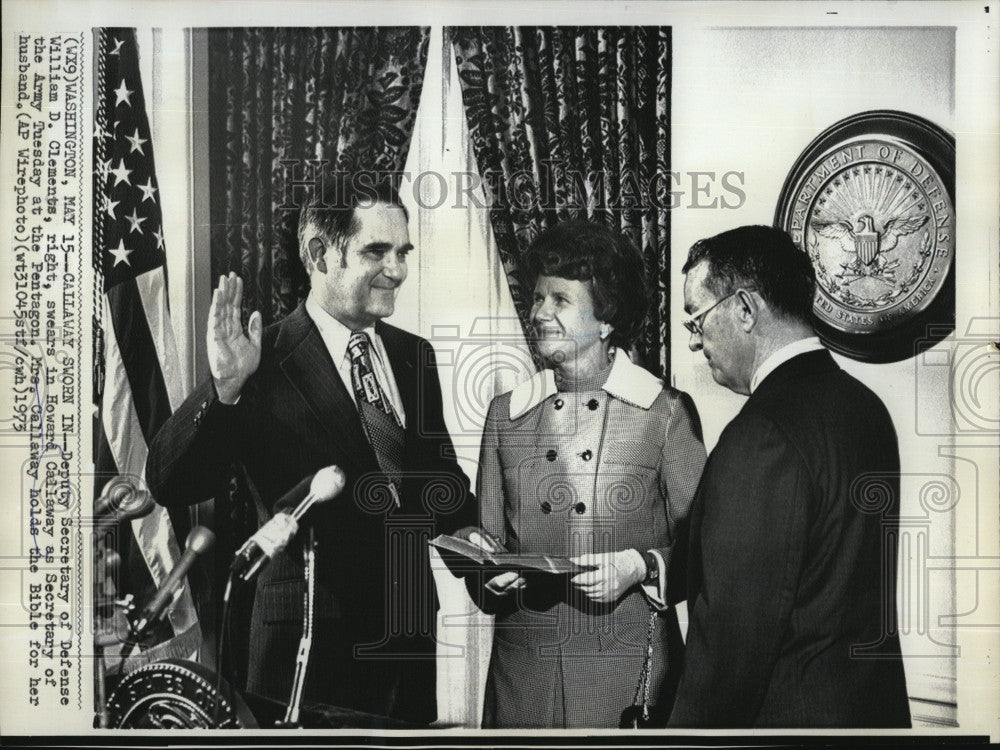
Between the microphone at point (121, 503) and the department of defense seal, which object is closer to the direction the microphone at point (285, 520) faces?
the department of defense seal

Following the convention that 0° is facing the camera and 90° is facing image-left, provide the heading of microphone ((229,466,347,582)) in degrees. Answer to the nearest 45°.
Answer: approximately 270°

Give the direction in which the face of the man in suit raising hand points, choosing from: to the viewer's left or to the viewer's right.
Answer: to the viewer's right

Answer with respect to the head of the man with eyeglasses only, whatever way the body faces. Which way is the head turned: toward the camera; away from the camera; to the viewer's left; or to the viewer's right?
to the viewer's left

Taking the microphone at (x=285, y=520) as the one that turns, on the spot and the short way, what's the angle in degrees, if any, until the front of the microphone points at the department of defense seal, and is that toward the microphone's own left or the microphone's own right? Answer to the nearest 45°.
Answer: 0° — it already faces it

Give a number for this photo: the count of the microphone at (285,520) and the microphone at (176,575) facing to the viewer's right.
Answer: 2

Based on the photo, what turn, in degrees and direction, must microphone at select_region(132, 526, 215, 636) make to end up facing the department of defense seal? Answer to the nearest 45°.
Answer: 0° — it already faces it

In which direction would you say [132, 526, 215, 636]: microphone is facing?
to the viewer's right

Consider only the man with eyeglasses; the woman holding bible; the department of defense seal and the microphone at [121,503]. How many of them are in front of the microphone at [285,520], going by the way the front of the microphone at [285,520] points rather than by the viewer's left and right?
3

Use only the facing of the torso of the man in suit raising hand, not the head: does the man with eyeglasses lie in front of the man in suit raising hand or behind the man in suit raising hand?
in front
